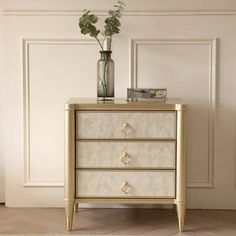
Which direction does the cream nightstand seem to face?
toward the camera
